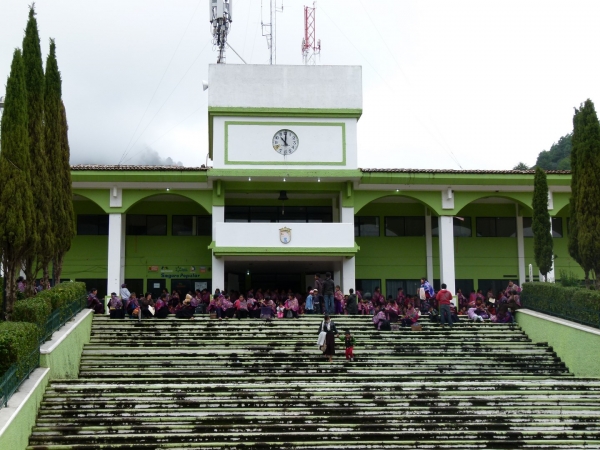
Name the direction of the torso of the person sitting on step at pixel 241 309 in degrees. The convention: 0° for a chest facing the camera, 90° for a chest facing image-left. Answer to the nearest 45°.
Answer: approximately 0°

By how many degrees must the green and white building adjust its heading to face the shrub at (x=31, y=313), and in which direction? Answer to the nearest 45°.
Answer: approximately 45° to its right

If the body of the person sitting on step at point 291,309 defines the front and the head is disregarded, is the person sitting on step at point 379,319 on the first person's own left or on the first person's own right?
on the first person's own left

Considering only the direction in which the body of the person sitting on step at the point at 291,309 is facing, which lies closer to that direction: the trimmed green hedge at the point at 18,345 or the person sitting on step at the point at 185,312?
the trimmed green hedge

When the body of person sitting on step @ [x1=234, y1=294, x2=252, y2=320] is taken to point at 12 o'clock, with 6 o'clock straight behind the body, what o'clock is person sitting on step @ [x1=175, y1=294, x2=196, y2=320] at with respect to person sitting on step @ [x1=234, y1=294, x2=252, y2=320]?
person sitting on step @ [x1=175, y1=294, x2=196, y2=320] is roughly at 3 o'clock from person sitting on step @ [x1=234, y1=294, x2=252, y2=320].

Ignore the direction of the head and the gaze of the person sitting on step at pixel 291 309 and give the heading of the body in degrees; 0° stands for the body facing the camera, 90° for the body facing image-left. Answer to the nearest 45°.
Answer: approximately 0°

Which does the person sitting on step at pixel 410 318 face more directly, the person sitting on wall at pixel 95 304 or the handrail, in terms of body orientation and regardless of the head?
the handrail
